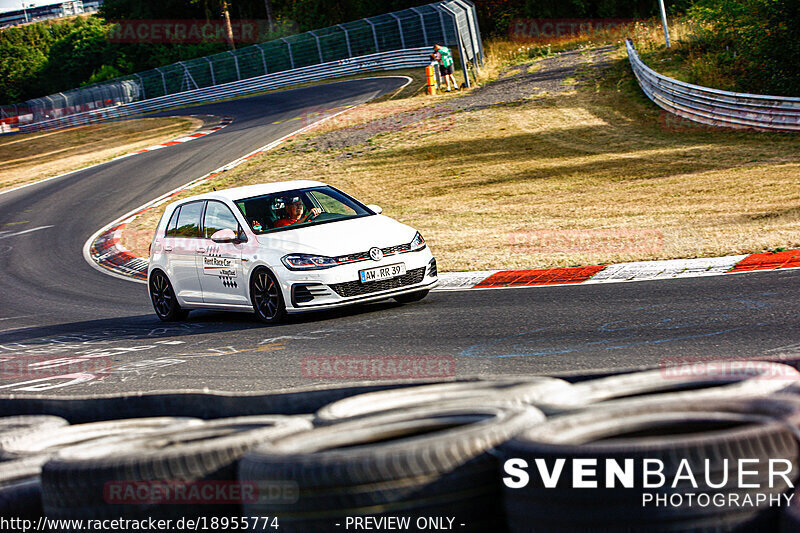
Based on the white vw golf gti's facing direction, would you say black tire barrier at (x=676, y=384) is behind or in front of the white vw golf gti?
in front

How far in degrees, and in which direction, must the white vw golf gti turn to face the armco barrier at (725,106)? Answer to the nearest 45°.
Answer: approximately 90° to its left

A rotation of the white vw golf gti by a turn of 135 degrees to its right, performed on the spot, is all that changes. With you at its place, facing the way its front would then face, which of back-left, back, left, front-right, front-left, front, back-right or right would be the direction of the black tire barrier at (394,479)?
left

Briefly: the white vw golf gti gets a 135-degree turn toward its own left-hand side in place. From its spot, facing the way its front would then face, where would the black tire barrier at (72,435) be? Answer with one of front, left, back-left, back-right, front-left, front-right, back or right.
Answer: back

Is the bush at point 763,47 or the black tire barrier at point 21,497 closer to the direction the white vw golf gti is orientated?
the black tire barrier

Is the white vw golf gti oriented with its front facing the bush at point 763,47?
no

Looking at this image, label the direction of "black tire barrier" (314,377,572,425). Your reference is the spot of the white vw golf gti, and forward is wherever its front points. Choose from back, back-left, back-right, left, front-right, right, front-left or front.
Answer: front-right

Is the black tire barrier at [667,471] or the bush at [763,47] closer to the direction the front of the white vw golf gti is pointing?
the black tire barrier

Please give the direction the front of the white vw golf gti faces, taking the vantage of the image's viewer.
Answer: facing the viewer and to the right of the viewer

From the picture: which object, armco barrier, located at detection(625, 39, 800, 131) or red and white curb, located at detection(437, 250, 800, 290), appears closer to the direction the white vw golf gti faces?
the red and white curb

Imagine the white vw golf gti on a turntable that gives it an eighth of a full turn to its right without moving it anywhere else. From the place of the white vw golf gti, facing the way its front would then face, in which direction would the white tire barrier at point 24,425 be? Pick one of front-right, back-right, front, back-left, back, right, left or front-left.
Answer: front

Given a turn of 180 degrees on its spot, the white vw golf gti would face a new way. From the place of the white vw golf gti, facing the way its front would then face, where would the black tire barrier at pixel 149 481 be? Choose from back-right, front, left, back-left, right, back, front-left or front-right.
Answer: back-left

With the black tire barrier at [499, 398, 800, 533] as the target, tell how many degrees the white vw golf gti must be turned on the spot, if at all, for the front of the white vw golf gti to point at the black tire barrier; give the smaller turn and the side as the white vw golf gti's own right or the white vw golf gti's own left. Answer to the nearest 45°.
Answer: approximately 45° to the white vw golf gti's own right

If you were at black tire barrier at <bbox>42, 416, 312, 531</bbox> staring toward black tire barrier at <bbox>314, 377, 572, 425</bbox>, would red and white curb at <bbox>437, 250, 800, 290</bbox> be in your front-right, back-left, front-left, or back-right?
front-left
